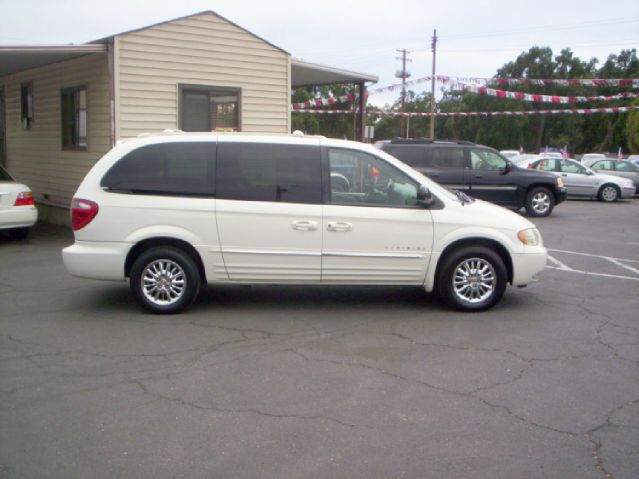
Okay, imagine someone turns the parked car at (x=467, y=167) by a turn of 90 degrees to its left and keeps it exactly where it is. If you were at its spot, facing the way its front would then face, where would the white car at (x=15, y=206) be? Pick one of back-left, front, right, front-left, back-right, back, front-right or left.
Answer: back-left

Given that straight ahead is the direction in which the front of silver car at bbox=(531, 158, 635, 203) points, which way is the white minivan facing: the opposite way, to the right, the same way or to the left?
the same way

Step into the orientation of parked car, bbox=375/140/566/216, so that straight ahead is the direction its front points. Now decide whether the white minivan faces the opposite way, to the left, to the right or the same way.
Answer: the same way

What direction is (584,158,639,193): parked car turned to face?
to the viewer's right

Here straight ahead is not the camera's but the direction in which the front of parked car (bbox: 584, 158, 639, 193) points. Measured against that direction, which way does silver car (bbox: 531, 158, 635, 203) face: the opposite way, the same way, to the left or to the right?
the same way

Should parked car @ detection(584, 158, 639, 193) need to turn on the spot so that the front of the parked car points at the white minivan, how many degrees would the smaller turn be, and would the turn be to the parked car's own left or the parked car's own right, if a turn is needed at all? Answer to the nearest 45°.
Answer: approximately 90° to the parked car's own right

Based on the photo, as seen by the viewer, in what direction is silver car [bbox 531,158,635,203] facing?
to the viewer's right

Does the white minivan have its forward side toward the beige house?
no

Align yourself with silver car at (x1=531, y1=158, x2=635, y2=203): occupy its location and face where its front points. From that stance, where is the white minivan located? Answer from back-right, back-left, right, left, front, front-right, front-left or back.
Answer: right

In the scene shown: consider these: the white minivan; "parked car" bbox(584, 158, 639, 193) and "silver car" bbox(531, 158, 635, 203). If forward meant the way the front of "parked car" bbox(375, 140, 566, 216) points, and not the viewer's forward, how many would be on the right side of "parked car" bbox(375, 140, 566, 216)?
1

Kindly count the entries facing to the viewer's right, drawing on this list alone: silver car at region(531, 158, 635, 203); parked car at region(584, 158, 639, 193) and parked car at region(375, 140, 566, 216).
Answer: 3

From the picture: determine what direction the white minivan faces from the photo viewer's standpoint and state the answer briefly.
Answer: facing to the right of the viewer

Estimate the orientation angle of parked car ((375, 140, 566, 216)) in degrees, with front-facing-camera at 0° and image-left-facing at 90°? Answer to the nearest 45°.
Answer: approximately 270°

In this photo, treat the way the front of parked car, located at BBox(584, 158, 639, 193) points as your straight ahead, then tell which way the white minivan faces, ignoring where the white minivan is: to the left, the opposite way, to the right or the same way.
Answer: the same way

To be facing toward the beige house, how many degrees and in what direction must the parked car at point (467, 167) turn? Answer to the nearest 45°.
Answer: approximately 135° to its right
